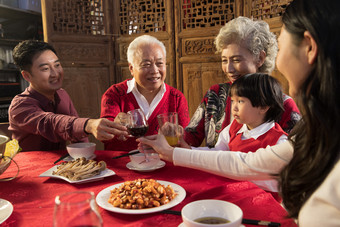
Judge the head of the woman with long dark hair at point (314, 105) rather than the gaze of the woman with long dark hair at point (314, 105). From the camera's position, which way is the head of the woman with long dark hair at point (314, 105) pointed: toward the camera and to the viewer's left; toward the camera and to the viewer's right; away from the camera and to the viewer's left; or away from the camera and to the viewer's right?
away from the camera and to the viewer's left

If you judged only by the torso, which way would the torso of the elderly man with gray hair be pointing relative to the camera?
toward the camera

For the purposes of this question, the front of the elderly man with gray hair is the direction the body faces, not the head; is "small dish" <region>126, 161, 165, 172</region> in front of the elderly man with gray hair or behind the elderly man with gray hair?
in front

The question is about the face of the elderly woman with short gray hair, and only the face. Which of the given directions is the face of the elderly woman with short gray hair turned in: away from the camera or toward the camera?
toward the camera

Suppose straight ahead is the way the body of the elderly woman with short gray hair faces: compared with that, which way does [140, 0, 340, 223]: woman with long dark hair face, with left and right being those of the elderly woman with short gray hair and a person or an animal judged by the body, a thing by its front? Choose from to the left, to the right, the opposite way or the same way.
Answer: to the right

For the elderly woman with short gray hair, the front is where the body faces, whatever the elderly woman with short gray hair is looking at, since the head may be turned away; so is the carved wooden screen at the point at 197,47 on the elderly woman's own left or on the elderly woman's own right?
on the elderly woman's own right

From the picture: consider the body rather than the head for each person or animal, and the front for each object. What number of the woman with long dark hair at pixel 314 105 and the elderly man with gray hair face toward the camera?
1

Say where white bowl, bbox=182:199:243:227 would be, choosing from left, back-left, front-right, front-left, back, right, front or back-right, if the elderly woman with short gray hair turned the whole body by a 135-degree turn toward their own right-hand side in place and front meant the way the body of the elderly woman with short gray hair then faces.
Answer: back

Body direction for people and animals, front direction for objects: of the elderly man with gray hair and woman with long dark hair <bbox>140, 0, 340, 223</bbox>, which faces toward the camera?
the elderly man with gray hair

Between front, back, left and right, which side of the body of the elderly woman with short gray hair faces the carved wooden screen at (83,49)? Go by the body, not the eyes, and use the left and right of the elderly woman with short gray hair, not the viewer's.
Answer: right

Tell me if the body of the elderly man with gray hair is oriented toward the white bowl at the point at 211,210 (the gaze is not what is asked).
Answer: yes

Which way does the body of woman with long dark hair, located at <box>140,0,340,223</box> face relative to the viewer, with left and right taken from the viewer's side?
facing away from the viewer and to the left of the viewer

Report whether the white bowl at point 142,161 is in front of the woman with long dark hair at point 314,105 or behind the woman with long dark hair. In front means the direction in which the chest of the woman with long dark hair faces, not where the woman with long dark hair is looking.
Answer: in front

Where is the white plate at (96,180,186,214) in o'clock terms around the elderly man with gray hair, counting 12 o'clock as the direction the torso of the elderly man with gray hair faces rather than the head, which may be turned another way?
The white plate is roughly at 12 o'clock from the elderly man with gray hair.

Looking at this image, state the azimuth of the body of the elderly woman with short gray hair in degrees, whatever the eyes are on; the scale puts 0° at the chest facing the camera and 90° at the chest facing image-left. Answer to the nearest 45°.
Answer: approximately 45°

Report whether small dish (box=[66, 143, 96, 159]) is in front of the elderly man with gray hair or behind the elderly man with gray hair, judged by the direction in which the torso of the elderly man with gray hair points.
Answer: in front

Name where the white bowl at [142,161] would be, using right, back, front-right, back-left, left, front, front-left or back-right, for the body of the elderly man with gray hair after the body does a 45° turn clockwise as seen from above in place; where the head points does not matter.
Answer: front-left
